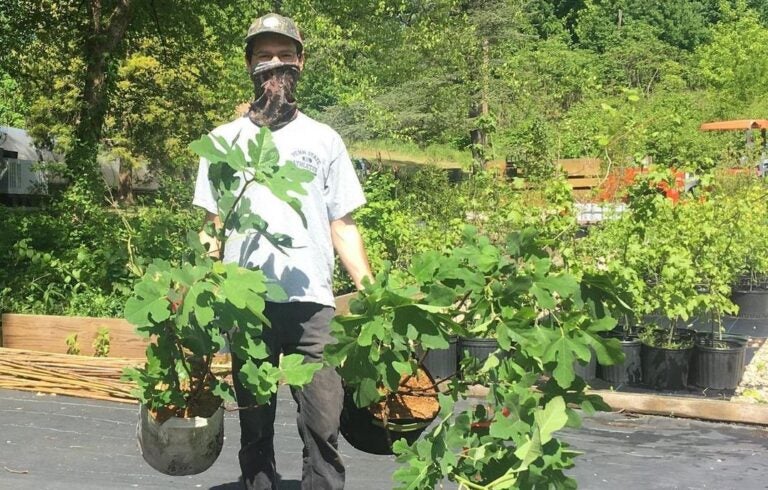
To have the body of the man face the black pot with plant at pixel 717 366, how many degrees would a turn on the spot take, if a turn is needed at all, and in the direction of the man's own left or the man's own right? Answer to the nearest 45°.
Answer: approximately 135° to the man's own left

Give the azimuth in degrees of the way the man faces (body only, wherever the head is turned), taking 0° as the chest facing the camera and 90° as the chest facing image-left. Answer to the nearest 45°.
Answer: approximately 0°

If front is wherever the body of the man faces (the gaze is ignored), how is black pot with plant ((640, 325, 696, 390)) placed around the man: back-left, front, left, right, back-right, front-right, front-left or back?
back-left

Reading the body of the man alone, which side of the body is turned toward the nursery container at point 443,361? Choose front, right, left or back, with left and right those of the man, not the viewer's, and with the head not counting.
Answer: back

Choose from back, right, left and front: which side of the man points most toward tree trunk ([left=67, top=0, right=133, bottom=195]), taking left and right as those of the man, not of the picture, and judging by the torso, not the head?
back

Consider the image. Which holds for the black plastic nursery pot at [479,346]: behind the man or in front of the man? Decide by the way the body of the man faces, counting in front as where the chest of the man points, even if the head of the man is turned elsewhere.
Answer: behind

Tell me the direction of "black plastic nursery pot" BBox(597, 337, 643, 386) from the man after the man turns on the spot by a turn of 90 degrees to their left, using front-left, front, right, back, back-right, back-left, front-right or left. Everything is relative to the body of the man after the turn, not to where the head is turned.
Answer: front-left
